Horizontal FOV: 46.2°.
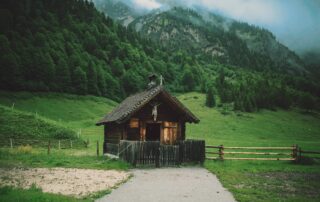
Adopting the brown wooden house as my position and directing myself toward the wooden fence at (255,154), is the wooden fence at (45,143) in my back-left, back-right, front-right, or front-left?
back-left

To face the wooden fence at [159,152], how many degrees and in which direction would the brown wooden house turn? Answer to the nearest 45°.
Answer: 0° — it already faces it

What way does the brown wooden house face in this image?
toward the camera

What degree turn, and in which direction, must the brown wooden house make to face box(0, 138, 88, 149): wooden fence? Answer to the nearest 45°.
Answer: approximately 135° to its right

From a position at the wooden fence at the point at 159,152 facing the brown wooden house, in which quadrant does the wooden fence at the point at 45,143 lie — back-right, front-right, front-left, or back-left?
front-left

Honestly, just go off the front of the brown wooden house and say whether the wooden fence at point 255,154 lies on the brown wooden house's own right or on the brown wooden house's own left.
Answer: on the brown wooden house's own left
